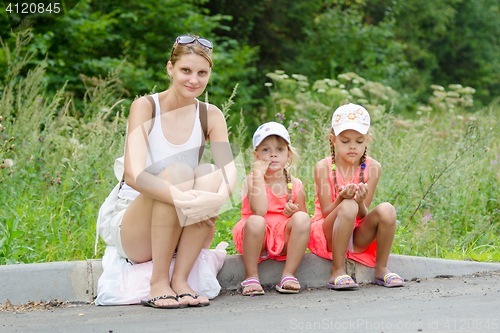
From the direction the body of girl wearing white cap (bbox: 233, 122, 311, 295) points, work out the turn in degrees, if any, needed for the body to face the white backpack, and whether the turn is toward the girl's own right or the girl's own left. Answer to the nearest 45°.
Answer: approximately 90° to the girl's own right

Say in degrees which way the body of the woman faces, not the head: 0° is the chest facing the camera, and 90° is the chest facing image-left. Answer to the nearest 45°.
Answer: approximately 315°

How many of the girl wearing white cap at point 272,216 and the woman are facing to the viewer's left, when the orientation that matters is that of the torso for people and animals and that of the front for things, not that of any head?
0

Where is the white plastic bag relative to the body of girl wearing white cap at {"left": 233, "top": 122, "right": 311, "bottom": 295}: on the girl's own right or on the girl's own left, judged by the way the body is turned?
on the girl's own right

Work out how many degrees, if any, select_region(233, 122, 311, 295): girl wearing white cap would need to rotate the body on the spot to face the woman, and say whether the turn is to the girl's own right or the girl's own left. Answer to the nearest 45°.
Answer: approximately 45° to the girl's own right

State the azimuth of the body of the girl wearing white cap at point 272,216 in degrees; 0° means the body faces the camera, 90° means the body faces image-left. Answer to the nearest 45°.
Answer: approximately 0°

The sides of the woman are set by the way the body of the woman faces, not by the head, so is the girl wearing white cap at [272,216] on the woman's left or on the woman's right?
on the woman's left
